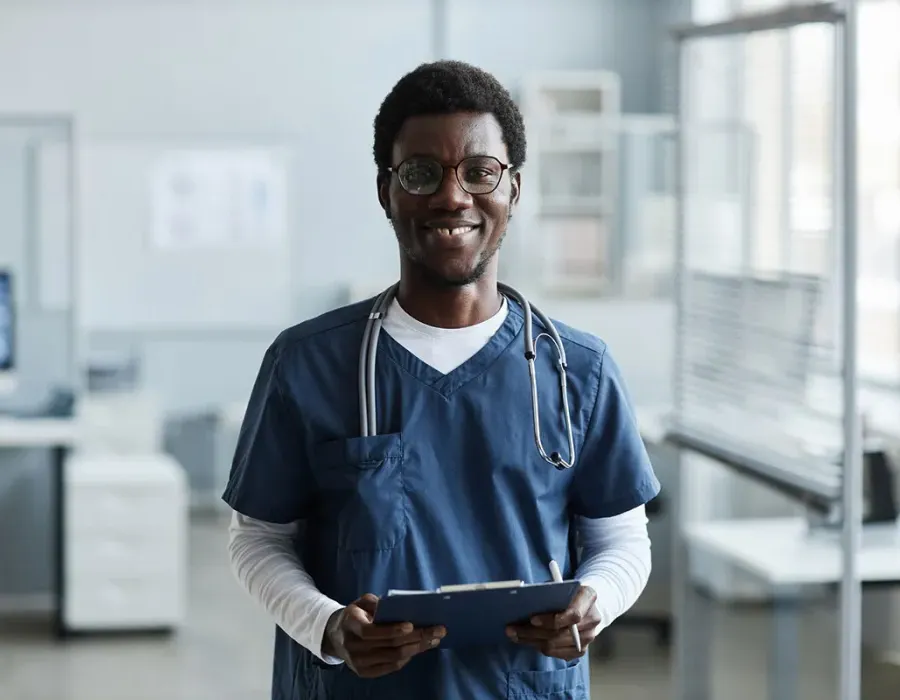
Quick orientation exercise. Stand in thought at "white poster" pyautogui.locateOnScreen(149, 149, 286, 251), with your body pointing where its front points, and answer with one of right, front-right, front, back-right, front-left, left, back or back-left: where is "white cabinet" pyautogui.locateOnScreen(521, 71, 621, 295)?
left

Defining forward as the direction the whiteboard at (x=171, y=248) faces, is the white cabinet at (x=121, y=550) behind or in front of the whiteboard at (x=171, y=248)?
in front

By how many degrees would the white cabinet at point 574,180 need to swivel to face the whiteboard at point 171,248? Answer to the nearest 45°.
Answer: approximately 90° to its right

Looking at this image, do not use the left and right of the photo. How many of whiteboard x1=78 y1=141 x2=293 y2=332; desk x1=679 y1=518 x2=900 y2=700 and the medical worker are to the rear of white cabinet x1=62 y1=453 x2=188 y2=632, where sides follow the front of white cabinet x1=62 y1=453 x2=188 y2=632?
1

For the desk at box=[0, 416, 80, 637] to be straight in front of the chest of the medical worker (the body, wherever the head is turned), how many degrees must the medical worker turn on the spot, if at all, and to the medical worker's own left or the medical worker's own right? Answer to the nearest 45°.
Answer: approximately 180°

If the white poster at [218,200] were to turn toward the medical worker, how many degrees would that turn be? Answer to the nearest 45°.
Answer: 0° — it already faces them

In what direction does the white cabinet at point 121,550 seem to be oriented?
toward the camera

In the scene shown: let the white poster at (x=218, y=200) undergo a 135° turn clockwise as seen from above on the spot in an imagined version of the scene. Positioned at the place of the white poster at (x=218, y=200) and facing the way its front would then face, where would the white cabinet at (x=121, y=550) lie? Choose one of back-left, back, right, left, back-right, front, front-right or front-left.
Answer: back-left

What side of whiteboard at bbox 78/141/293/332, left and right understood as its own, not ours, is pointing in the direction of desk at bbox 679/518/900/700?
front

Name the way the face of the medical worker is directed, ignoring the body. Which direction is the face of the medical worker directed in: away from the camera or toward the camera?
toward the camera

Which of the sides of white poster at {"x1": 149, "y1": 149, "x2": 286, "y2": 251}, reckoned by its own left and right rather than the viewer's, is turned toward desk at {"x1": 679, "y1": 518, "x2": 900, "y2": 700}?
front

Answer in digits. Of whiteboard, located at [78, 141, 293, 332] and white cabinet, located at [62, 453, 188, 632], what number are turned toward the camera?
2

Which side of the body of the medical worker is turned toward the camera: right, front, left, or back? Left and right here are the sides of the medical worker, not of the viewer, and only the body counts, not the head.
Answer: front

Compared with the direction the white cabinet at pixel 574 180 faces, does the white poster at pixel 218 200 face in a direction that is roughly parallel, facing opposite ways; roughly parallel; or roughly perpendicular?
roughly parallel
